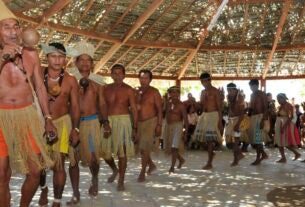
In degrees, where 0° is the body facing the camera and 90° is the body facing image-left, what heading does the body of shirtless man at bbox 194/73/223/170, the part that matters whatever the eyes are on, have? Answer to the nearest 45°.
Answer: approximately 45°

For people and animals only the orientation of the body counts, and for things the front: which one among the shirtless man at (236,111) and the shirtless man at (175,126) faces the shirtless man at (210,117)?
the shirtless man at (236,111)

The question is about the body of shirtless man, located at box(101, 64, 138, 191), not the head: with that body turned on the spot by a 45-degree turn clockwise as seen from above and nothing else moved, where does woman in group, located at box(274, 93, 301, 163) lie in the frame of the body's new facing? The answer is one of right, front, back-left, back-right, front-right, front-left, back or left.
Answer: back

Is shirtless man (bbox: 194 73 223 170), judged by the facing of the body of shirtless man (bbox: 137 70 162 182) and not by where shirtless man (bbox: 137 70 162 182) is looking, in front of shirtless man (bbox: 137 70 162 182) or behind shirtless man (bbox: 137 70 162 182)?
behind

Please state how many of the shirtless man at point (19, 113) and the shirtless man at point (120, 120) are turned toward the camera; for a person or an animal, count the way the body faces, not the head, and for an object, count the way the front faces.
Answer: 2
